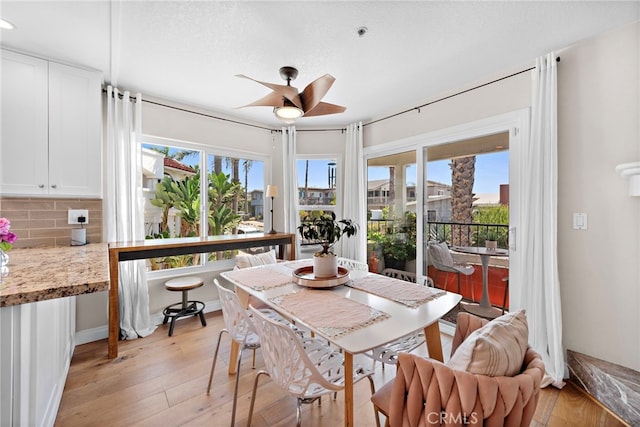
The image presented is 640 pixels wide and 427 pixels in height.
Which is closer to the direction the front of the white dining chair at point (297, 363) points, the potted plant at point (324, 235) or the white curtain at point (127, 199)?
the potted plant

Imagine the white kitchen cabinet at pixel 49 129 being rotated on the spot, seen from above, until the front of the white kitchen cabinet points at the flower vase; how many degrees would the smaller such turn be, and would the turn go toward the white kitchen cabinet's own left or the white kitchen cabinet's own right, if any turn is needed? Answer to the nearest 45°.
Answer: approximately 45° to the white kitchen cabinet's own right

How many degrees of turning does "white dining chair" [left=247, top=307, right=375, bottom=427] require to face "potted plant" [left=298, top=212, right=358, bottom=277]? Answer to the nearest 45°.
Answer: approximately 45° to its left

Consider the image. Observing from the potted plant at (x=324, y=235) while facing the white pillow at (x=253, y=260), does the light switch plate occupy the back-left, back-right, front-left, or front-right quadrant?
back-right

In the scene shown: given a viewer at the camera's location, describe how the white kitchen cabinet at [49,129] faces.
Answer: facing the viewer and to the right of the viewer

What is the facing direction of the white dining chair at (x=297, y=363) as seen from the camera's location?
facing away from the viewer and to the right of the viewer

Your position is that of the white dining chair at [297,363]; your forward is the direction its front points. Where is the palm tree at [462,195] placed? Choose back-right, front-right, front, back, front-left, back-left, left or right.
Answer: front

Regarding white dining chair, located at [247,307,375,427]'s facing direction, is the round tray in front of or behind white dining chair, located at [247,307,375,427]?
in front

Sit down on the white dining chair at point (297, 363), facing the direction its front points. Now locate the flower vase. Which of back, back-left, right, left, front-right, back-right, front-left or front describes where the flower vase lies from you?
back-left

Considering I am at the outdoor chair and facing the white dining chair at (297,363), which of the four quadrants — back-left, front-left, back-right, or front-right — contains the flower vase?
front-right

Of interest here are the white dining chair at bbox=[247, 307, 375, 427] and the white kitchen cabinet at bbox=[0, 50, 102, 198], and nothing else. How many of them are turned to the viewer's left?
0
